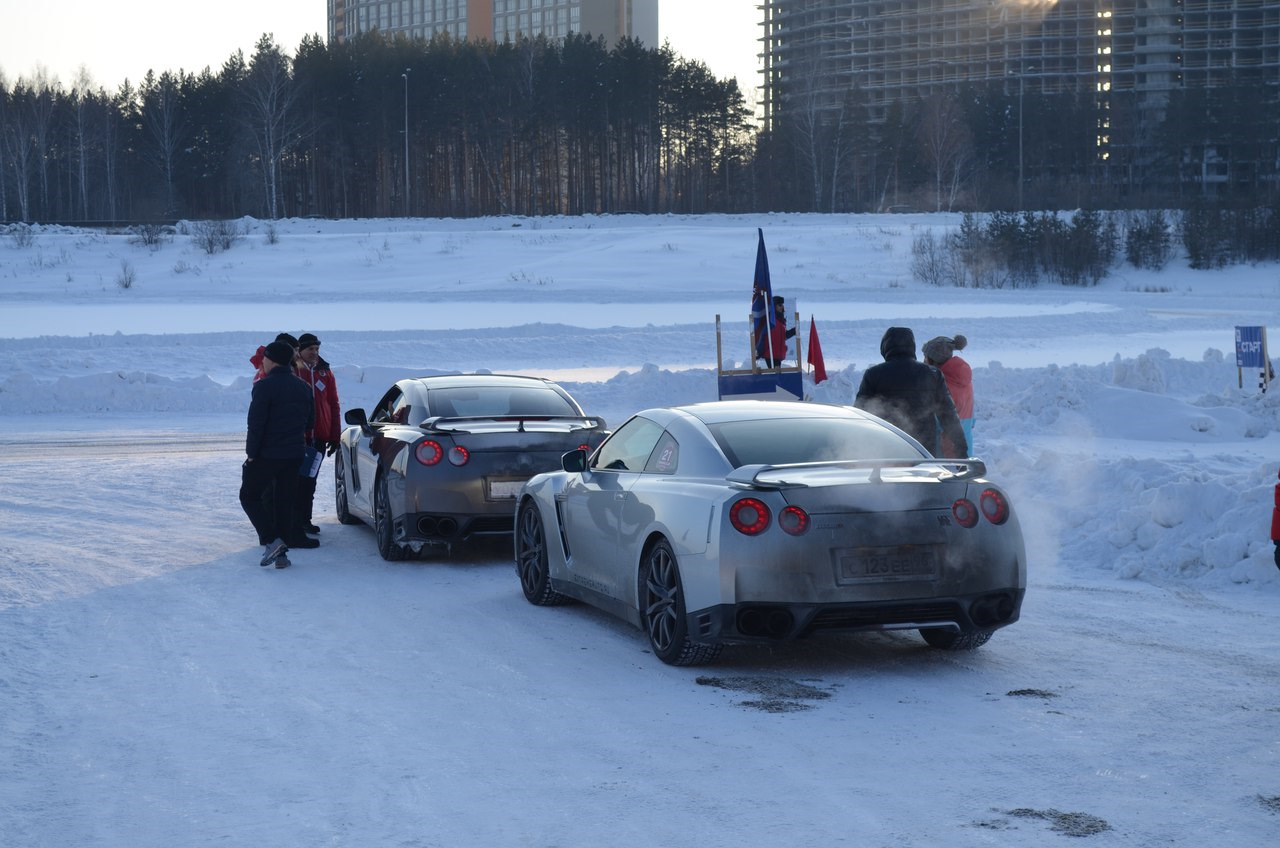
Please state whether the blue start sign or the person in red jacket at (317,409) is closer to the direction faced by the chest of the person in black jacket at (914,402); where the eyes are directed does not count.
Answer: the blue start sign

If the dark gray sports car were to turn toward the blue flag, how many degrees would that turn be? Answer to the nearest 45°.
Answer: approximately 45° to its right

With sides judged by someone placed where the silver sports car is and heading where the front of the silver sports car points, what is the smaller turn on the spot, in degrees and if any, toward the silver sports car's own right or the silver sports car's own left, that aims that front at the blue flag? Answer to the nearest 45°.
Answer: approximately 45° to the silver sports car's own right

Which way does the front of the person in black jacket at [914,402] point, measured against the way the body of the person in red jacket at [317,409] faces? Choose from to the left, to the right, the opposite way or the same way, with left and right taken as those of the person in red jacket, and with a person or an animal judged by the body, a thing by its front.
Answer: the opposite way

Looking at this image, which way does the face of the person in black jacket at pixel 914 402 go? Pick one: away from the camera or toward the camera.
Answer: away from the camera

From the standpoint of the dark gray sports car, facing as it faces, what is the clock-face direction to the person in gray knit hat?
The person in gray knit hat is roughly at 4 o'clock from the dark gray sports car.

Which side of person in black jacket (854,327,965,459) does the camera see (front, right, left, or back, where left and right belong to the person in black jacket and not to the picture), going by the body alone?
back

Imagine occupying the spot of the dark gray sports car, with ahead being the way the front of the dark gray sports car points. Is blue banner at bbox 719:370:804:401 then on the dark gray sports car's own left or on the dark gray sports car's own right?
on the dark gray sports car's own right

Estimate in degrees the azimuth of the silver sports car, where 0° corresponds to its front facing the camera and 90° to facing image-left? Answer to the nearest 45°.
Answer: approximately 135°
